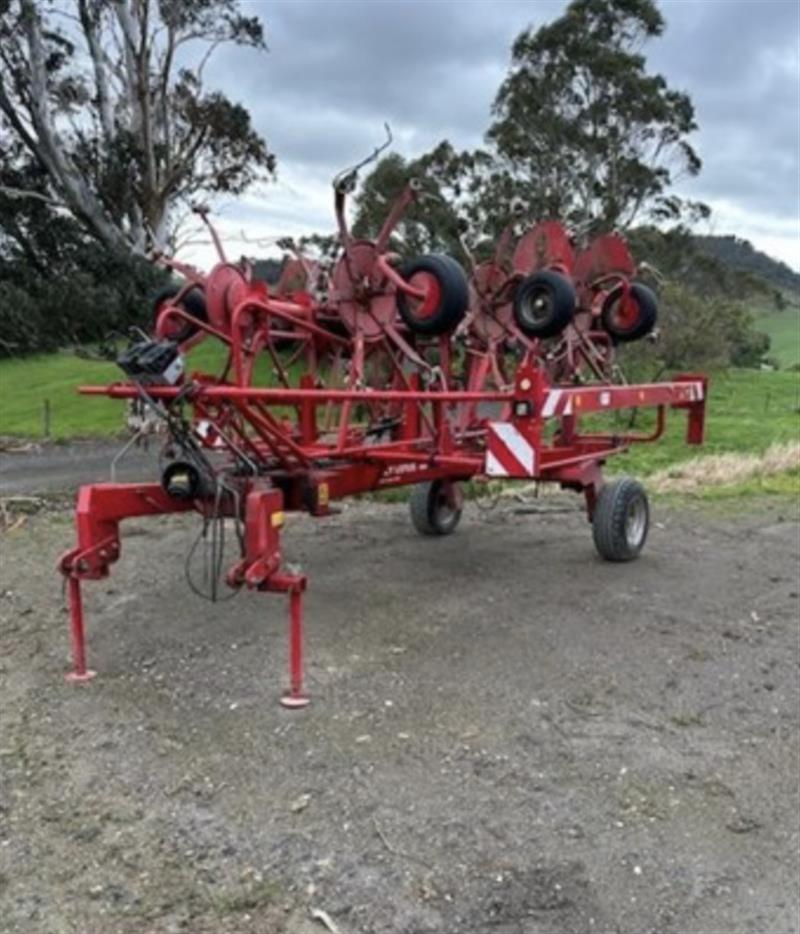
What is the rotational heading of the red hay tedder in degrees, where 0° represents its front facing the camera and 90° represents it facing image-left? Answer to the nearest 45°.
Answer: approximately 45°
